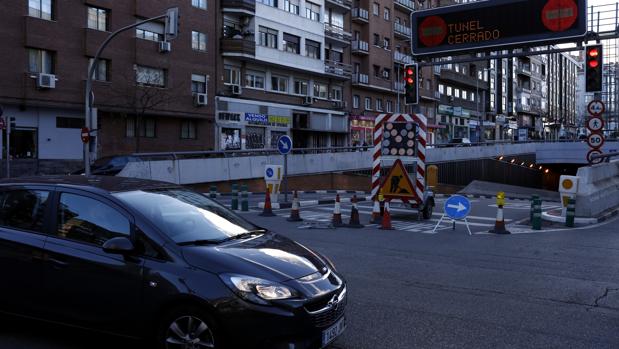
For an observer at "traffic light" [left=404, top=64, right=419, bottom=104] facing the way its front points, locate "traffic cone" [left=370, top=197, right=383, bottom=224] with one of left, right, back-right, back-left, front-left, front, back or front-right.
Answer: front

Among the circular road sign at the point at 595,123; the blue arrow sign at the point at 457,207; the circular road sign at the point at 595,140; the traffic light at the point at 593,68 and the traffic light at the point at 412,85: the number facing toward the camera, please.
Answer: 5

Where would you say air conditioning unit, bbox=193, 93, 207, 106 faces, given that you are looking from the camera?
facing the viewer and to the right of the viewer

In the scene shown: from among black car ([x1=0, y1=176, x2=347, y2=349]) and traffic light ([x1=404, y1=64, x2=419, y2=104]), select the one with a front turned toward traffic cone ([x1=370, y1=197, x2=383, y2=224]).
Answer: the traffic light

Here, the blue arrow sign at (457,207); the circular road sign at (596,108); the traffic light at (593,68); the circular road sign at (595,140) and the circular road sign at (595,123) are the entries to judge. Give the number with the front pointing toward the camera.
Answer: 5

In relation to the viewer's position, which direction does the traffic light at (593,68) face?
facing the viewer

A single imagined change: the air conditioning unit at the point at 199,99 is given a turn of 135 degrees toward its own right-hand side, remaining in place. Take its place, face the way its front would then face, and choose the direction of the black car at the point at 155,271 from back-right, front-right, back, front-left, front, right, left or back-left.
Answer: left

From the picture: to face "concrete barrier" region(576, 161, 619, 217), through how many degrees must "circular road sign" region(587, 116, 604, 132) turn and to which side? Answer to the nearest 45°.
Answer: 0° — it already faces it

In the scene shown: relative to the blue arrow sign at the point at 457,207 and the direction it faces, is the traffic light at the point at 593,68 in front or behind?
behind

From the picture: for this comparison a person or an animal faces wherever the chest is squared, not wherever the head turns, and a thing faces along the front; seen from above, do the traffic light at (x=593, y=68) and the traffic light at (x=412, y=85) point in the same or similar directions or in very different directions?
same or similar directions

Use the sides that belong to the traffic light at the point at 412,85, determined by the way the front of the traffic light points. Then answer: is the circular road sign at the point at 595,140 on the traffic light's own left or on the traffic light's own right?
on the traffic light's own left

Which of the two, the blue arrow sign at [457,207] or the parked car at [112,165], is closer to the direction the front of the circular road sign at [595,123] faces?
the blue arrow sign
